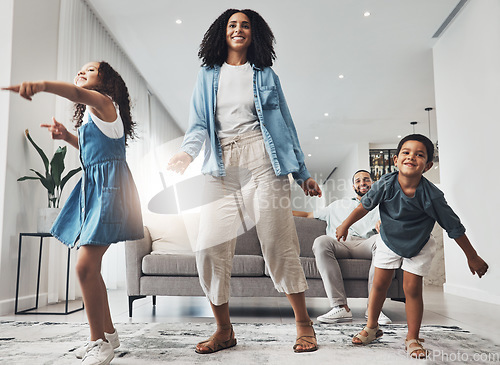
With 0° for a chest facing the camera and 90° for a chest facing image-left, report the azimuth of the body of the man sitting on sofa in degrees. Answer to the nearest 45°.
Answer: approximately 0°

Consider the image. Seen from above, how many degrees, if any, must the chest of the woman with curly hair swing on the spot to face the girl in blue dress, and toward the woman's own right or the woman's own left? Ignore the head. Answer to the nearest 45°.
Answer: approximately 90° to the woman's own right

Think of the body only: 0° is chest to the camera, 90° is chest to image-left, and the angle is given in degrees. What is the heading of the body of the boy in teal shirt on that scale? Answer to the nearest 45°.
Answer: approximately 0°

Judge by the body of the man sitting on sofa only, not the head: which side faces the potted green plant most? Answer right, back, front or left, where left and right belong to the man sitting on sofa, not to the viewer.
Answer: right

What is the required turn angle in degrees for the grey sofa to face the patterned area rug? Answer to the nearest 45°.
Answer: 0° — it already faces it

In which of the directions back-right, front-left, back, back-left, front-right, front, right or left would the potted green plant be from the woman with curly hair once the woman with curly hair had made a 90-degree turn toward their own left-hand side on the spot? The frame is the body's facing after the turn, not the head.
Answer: back-left

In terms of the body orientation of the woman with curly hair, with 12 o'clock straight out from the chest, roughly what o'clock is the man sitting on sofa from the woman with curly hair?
The man sitting on sofa is roughly at 7 o'clock from the woman with curly hair.

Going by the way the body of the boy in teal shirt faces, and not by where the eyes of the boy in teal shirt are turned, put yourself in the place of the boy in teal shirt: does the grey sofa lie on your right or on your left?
on your right
